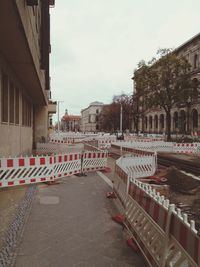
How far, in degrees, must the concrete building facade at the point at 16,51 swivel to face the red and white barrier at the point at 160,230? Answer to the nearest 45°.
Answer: approximately 90° to its right

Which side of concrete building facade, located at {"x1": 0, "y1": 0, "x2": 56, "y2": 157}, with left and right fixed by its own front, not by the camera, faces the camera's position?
right

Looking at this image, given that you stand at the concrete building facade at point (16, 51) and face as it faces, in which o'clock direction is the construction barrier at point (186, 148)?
The construction barrier is roughly at 11 o'clock from the concrete building facade.
